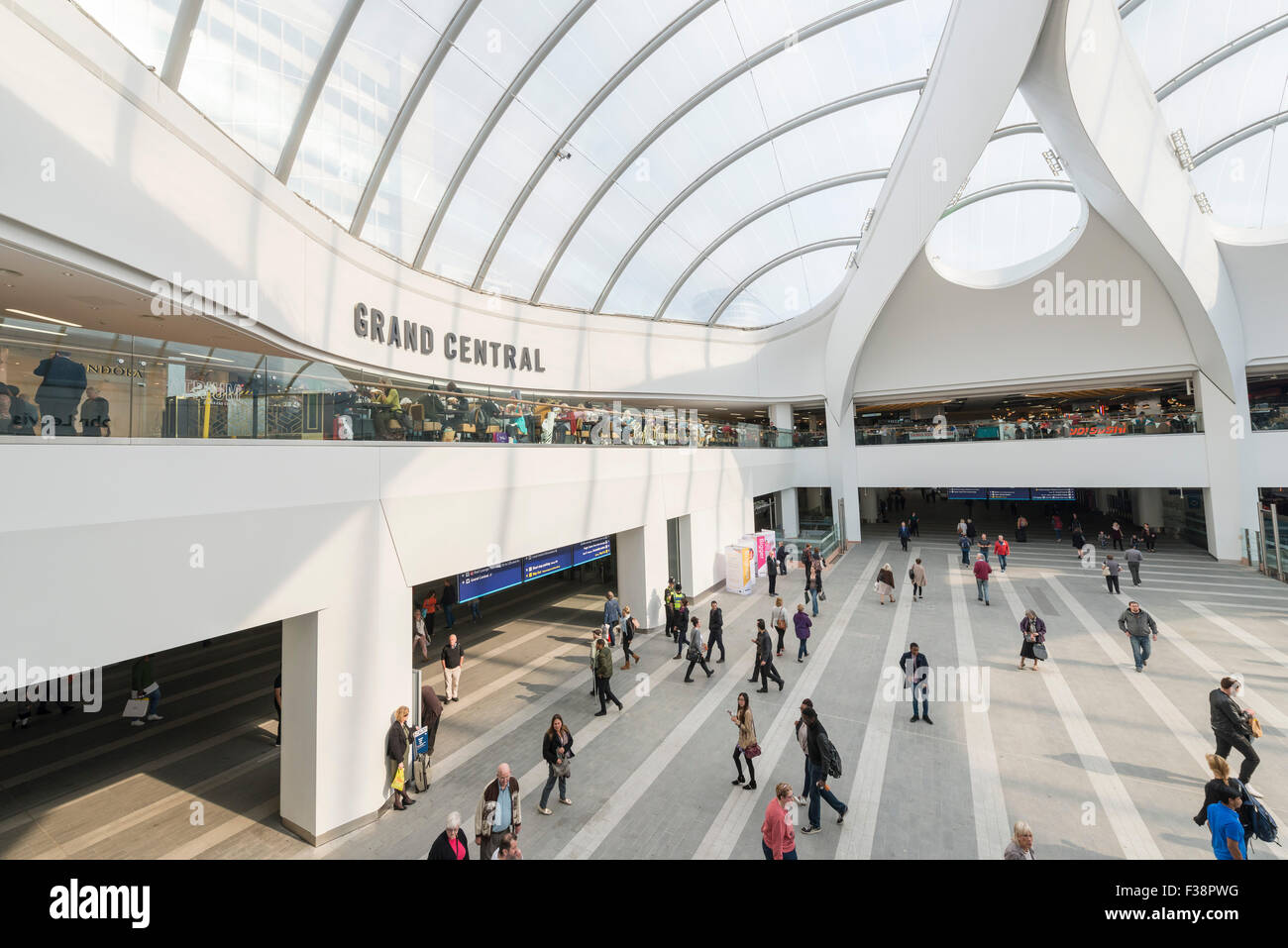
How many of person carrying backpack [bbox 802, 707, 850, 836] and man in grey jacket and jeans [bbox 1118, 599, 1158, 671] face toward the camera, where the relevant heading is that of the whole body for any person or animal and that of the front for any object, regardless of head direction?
1

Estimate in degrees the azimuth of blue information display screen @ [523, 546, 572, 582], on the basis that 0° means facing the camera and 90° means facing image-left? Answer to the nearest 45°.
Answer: approximately 315°

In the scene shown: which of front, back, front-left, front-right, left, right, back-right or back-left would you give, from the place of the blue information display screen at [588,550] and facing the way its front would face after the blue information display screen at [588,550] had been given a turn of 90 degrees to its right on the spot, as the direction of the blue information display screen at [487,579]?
front

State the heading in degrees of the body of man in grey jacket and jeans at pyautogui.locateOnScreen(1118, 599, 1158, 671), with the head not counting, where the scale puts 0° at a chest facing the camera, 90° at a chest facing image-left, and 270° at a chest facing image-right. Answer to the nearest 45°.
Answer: approximately 0°

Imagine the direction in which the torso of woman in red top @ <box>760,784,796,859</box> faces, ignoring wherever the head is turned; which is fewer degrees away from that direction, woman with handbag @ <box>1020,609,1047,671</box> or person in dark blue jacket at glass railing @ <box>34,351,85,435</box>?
the woman with handbag

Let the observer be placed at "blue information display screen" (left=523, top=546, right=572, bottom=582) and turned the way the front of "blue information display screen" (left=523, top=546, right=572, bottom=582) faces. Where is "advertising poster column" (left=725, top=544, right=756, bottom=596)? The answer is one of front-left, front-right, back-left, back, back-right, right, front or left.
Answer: left
